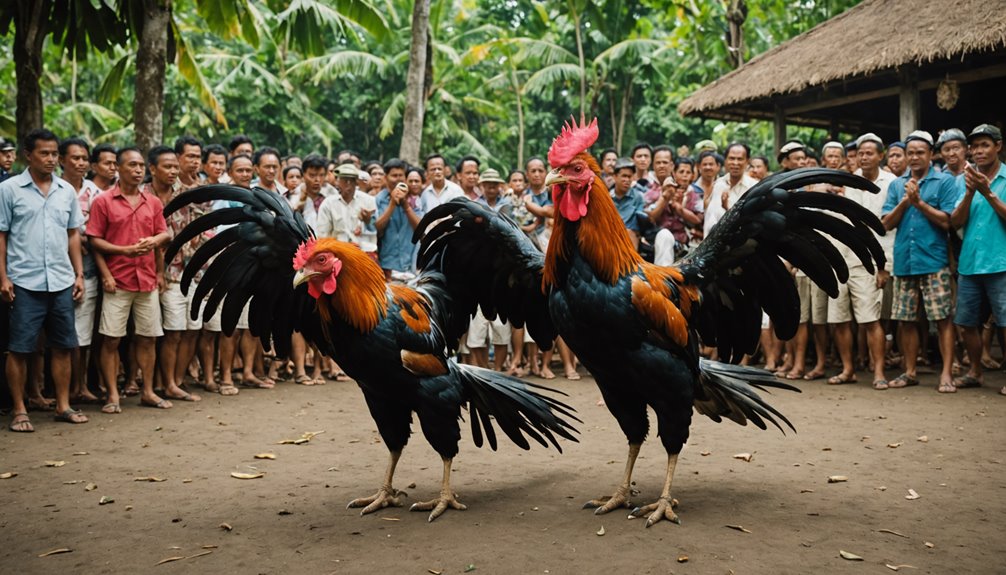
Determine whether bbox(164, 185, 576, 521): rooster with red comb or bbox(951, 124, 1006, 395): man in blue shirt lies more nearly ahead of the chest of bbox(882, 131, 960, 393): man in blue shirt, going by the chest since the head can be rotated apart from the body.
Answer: the rooster with red comb

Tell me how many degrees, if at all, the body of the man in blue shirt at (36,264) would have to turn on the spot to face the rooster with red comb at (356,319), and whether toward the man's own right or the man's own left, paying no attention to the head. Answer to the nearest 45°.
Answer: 0° — they already face it

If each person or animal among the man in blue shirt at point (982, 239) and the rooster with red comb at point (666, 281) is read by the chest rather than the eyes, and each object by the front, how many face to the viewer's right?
0

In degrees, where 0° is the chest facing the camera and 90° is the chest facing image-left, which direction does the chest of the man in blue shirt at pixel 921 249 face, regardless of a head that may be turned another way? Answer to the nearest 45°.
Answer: approximately 45°

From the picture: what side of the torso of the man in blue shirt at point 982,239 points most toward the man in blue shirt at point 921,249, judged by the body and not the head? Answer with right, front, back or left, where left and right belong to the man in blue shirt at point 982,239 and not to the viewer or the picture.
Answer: right

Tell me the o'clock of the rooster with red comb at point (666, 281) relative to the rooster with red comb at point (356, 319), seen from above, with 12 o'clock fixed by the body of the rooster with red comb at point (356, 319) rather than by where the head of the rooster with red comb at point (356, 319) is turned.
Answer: the rooster with red comb at point (666, 281) is roughly at 8 o'clock from the rooster with red comb at point (356, 319).

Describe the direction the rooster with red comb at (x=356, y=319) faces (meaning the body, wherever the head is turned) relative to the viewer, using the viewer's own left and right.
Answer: facing the viewer and to the left of the viewer

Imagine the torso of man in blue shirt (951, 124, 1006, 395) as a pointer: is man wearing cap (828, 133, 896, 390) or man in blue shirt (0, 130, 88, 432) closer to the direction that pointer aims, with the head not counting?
the man in blue shirt

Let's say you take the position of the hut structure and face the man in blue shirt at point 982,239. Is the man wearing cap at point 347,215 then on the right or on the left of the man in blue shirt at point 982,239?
right

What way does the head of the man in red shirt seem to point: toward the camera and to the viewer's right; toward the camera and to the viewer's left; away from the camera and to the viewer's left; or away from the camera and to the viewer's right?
toward the camera and to the viewer's right
